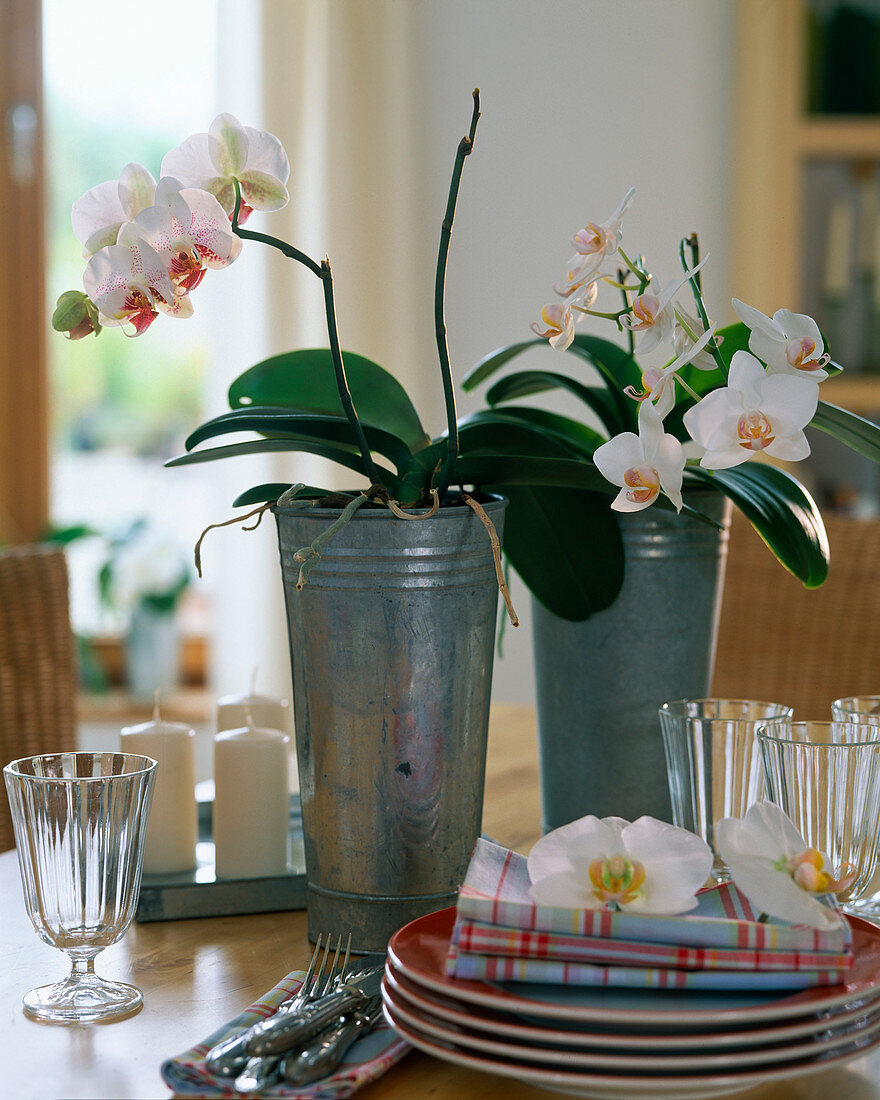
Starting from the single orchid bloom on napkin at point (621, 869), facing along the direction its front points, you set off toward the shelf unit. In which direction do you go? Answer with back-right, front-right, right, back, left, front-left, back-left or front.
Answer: back

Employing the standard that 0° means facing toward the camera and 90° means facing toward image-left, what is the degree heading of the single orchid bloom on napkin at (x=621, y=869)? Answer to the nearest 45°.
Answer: approximately 0°
